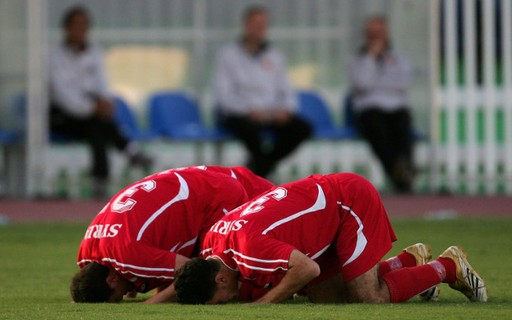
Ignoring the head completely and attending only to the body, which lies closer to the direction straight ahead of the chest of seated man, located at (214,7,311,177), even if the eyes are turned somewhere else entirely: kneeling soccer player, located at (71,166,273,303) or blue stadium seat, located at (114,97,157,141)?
the kneeling soccer player

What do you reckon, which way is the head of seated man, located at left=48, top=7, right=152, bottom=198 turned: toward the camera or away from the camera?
toward the camera

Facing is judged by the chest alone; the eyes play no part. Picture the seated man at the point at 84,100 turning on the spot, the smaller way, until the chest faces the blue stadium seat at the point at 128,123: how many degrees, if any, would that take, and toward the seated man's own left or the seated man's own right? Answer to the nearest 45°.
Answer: approximately 90° to the seated man's own left

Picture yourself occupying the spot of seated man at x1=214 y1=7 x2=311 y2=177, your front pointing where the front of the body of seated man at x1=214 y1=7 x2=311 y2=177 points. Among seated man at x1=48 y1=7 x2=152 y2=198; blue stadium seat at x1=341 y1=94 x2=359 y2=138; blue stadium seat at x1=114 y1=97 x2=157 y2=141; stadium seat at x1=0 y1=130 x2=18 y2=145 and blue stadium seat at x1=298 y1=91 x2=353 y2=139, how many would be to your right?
3

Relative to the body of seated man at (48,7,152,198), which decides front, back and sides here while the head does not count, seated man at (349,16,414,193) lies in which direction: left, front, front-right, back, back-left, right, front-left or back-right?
front-left

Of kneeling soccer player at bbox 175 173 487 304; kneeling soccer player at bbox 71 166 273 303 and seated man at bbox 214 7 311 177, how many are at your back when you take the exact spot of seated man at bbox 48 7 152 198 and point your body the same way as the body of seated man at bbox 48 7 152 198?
0

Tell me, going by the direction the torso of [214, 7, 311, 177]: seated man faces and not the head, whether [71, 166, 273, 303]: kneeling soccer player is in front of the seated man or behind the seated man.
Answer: in front

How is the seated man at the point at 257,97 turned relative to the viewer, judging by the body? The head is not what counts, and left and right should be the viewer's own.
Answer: facing the viewer

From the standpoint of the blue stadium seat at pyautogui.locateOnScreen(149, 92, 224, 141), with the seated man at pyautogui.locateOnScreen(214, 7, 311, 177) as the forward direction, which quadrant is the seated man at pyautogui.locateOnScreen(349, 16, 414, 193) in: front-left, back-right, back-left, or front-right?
front-left

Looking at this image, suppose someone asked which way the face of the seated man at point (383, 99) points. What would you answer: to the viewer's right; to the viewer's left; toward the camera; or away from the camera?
toward the camera

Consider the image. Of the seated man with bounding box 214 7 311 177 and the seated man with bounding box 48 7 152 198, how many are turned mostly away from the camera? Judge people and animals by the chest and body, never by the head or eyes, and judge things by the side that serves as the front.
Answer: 0

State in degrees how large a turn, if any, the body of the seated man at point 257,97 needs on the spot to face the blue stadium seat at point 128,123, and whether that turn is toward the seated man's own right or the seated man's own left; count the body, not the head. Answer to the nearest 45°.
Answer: approximately 90° to the seated man's own right

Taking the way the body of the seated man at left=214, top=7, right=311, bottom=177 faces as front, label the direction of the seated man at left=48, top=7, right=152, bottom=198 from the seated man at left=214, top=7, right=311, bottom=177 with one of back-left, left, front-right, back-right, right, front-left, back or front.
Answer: right

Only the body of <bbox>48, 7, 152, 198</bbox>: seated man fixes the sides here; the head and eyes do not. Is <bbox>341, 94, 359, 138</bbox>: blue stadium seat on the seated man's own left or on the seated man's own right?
on the seated man's own left

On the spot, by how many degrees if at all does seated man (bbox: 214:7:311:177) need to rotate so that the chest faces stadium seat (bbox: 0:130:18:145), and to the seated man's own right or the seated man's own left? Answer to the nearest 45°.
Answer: approximately 90° to the seated man's own right

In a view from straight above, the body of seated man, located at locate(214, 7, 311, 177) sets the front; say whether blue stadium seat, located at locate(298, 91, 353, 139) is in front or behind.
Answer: behind

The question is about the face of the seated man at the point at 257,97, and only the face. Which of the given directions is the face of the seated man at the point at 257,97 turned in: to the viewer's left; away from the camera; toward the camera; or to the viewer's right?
toward the camera
